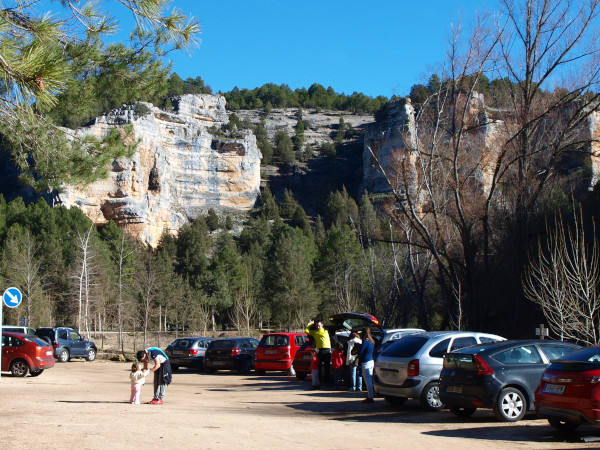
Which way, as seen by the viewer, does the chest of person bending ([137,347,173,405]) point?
to the viewer's left

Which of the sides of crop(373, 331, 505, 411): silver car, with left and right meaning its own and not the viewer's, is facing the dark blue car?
right

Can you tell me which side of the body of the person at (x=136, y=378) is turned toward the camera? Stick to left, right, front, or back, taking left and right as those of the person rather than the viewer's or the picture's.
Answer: right

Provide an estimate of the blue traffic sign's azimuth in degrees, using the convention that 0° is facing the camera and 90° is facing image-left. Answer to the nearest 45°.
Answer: approximately 0°

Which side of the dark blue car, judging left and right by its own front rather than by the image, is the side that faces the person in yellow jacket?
left

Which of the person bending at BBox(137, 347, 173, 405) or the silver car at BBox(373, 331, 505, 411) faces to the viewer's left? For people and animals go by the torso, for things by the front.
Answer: the person bending
